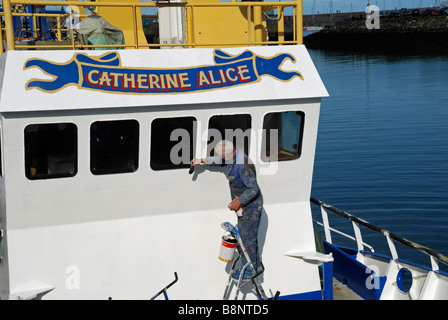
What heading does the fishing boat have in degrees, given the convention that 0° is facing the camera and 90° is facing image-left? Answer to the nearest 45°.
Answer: approximately 315°
